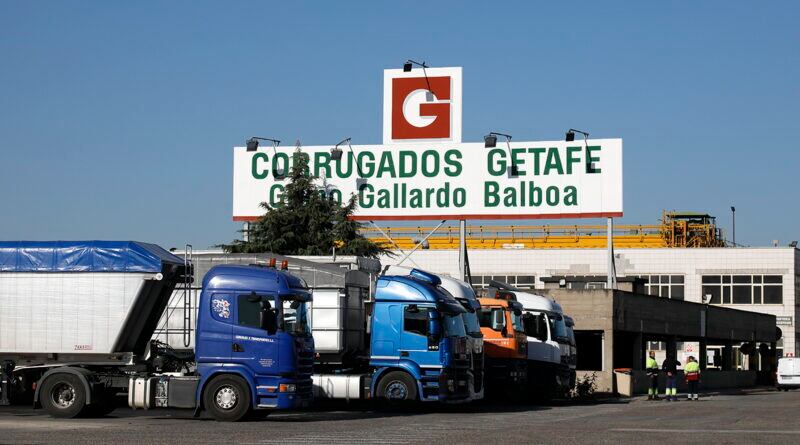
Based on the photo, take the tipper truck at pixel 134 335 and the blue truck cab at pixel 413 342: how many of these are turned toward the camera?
0

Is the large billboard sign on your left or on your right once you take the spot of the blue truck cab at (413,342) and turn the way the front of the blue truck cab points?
on your left

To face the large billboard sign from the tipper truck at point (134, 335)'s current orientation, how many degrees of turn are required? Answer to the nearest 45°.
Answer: approximately 45° to its left

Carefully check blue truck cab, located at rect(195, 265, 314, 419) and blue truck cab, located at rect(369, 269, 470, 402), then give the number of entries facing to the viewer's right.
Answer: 2

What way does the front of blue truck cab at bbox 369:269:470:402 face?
to the viewer's right

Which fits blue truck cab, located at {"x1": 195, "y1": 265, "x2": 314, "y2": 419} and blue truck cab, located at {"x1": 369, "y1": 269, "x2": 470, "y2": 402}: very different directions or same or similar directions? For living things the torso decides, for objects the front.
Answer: same or similar directions

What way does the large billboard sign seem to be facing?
toward the camera

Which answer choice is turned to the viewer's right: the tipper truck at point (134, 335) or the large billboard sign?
the tipper truck

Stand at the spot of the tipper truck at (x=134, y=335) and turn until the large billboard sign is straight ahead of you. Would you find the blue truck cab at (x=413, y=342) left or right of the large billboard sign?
right

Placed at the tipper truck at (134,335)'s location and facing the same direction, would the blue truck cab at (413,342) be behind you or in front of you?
in front

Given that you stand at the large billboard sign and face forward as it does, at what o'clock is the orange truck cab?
The orange truck cab is roughly at 12 o'clock from the large billboard sign.

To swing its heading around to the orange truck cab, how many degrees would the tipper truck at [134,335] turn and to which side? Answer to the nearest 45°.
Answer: approximately 45° to its left

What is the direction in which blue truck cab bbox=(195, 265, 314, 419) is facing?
to the viewer's right

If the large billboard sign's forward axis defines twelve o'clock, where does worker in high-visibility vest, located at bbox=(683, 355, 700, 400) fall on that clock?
The worker in high-visibility vest is roughly at 10 o'clock from the large billboard sign.

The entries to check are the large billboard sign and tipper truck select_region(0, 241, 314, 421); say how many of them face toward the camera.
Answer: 1

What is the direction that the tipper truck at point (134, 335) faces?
to the viewer's right

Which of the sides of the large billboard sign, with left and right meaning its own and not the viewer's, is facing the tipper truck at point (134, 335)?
front

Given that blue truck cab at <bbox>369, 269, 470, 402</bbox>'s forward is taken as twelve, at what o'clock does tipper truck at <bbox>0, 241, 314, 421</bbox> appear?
The tipper truck is roughly at 5 o'clock from the blue truck cab.
